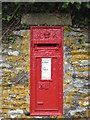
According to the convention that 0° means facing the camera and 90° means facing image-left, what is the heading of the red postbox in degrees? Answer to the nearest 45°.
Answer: approximately 0°
